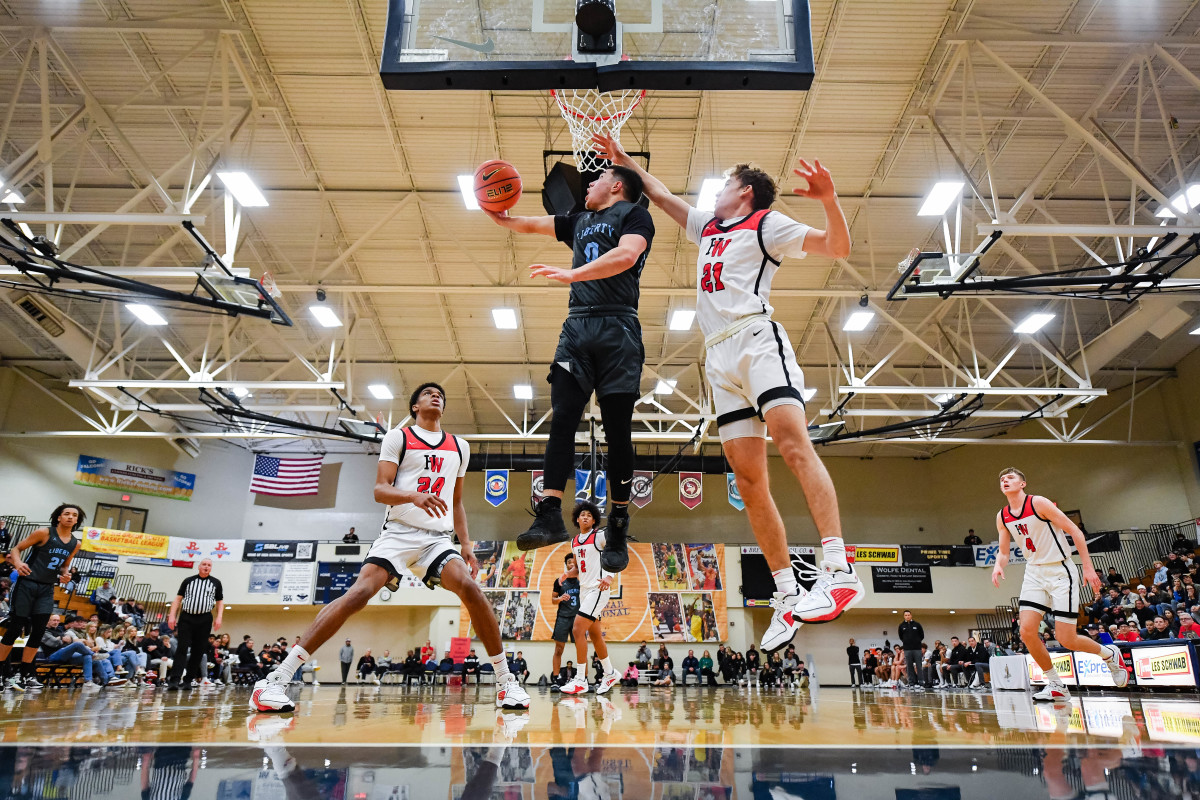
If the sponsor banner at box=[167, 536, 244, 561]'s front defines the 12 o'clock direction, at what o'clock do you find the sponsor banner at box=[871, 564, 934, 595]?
the sponsor banner at box=[871, 564, 934, 595] is roughly at 10 o'clock from the sponsor banner at box=[167, 536, 244, 561].

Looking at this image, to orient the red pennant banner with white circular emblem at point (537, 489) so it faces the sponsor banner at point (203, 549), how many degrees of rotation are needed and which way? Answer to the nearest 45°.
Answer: approximately 135° to its right

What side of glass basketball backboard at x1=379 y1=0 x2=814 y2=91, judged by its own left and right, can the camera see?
back

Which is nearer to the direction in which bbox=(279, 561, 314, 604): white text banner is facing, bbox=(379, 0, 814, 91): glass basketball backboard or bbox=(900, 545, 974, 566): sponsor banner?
the glass basketball backboard

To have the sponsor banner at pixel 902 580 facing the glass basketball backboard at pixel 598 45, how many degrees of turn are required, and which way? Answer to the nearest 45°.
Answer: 0° — it already faces it

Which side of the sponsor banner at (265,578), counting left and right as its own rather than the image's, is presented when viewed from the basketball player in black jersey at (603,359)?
front

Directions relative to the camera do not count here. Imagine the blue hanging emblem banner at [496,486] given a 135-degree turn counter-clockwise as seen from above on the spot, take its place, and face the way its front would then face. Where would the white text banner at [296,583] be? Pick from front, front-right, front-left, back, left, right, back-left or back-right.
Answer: left

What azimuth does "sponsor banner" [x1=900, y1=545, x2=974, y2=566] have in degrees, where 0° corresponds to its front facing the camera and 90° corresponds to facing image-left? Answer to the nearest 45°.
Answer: approximately 0°

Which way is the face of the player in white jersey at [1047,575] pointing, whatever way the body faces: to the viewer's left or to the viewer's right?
to the viewer's left
